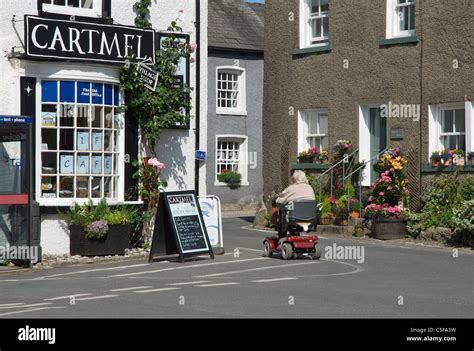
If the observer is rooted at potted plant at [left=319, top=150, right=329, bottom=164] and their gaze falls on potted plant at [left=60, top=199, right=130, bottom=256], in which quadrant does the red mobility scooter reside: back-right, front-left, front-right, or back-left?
front-left

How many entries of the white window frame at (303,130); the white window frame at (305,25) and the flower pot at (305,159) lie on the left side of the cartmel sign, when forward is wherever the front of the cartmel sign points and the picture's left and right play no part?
3

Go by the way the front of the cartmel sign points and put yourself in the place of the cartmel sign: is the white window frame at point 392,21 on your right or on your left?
on your left

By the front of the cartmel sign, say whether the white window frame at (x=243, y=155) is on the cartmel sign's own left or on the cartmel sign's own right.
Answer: on the cartmel sign's own left

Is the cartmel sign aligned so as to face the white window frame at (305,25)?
no

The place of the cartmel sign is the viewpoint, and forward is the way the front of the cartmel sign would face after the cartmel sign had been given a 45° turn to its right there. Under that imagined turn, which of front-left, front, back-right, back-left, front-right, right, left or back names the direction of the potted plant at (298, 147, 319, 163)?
back-left

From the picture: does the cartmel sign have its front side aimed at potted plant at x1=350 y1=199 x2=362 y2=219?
no

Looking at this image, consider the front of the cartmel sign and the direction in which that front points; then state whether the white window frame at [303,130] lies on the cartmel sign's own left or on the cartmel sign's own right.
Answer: on the cartmel sign's own left

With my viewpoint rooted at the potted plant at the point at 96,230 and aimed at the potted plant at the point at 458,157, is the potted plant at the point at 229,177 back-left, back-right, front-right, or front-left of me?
front-left

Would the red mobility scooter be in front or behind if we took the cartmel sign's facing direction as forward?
in front

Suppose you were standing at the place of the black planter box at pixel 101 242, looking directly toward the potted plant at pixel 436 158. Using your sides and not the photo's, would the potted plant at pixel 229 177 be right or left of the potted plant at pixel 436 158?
left

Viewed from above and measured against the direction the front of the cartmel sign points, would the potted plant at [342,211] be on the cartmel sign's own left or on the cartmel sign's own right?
on the cartmel sign's own left
